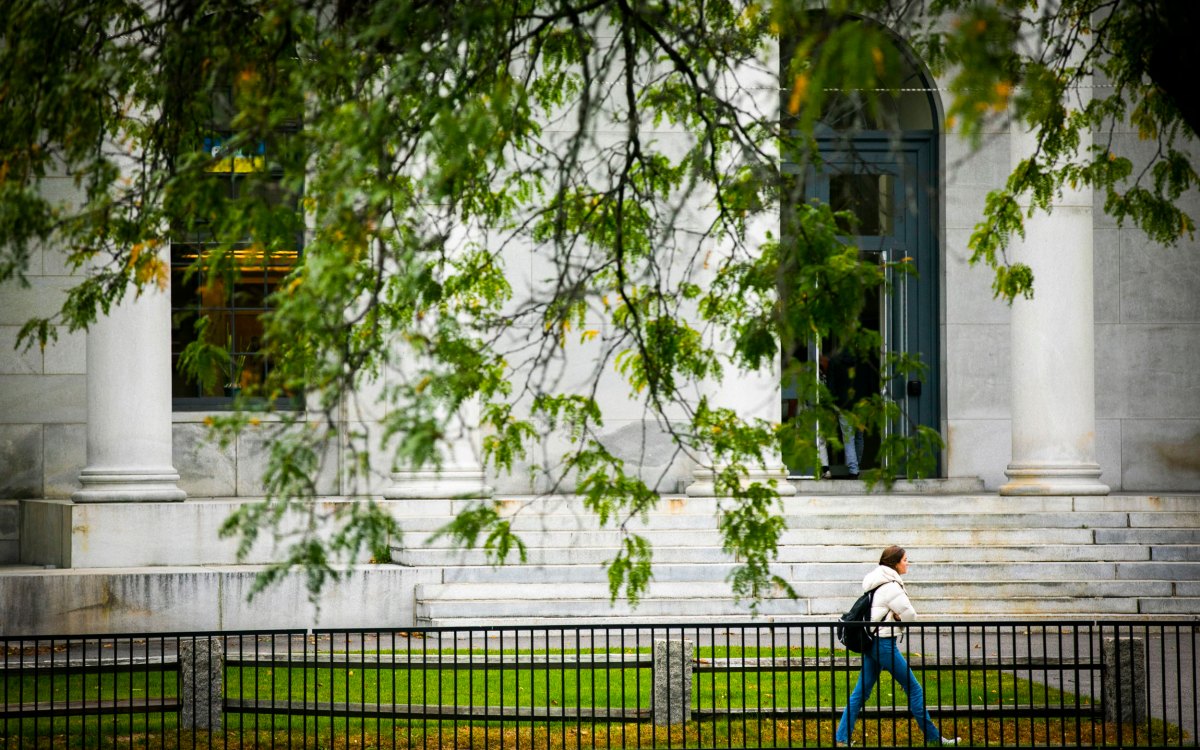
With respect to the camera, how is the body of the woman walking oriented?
to the viewer's right

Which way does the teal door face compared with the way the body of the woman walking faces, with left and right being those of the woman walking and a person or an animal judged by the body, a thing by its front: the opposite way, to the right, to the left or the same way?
to the right

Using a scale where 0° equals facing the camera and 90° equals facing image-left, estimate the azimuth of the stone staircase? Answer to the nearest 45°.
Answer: approximately 0°

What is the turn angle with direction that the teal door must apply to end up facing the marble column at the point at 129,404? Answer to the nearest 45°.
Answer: approximately 45° to its right

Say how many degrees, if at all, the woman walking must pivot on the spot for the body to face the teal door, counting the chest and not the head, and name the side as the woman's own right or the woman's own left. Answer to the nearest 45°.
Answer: approximately 90° to the woman's own left

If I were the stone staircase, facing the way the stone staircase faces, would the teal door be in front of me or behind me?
behind

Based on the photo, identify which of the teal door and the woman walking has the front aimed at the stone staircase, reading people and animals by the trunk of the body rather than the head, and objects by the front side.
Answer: the teal door

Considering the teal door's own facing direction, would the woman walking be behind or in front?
in front

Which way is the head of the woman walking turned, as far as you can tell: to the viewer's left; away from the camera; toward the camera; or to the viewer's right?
to the viewer's right

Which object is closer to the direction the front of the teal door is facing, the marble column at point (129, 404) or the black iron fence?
the black iron fence

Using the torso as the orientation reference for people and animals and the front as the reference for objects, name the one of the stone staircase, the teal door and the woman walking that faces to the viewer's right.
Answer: the woman walking

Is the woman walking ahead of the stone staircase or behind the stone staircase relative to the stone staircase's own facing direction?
ahead

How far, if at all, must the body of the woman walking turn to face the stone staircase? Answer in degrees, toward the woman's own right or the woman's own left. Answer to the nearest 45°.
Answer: approximately 90° to the woman's own left
